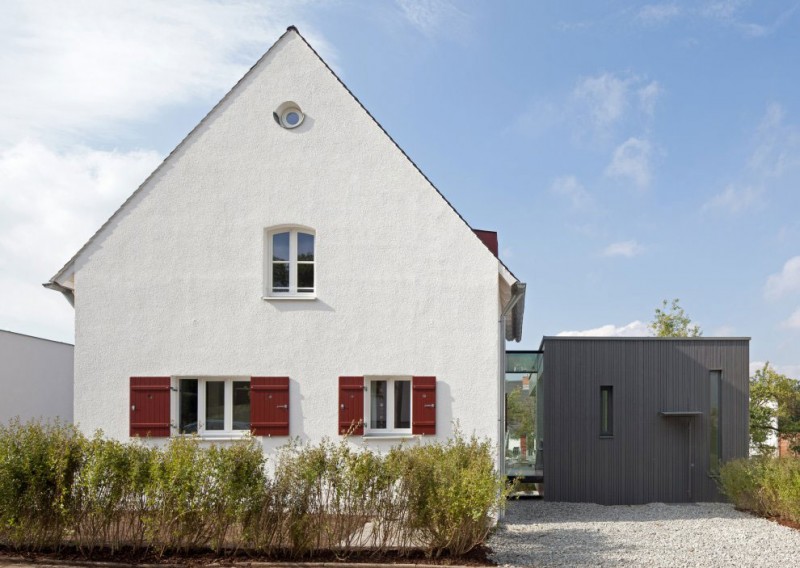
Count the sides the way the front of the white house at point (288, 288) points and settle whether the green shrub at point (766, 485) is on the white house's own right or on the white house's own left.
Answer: on the white house's own left

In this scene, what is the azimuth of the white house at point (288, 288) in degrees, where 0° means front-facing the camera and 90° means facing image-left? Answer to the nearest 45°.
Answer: approximately 0°

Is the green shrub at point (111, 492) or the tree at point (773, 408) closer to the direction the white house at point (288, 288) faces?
the green shrub
